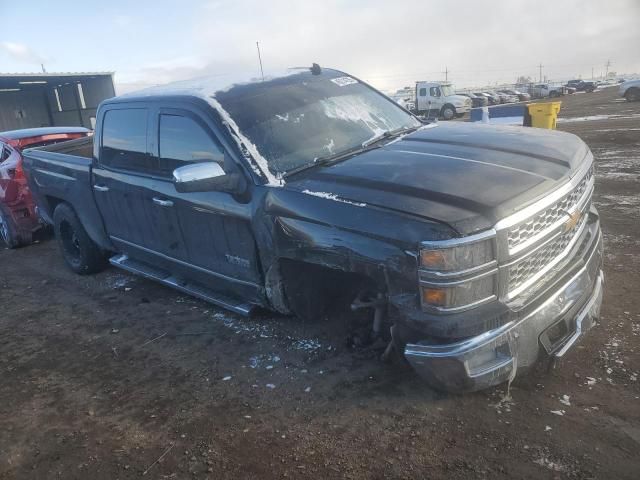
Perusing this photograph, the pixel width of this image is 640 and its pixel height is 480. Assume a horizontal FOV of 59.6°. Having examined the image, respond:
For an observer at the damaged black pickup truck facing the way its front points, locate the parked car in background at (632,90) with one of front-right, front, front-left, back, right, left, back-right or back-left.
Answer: left

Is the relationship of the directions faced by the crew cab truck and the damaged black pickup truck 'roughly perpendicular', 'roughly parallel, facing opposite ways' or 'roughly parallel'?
roughly parallel

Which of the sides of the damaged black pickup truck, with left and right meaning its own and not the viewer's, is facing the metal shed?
back

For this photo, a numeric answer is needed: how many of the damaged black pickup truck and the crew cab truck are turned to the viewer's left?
0

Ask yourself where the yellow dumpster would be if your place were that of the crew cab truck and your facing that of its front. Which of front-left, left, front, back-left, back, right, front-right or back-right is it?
front-right

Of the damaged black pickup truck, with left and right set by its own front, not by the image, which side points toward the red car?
back

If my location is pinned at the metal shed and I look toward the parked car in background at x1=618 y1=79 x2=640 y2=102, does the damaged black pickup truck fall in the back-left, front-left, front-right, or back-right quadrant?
front-right

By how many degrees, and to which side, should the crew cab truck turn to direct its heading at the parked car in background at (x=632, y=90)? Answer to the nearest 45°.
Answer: approximately 45° to its left

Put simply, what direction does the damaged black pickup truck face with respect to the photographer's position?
facing the viewer and to the right of the viewer

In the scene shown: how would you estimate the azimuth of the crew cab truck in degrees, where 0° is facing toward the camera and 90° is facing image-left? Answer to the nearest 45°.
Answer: approximately 315°

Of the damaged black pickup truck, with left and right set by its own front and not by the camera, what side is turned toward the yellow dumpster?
left
